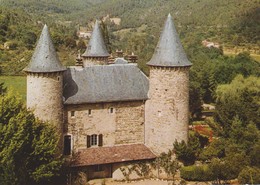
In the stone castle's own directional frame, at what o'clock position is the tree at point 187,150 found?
The tree is roughly at 9 o'clock from the stone castle.

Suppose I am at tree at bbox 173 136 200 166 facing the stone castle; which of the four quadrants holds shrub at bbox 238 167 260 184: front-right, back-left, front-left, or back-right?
back-left

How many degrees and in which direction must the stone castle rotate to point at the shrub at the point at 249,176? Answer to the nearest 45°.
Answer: approximately 45° to its left

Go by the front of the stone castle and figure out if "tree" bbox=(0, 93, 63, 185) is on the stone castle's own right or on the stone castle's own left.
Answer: on the stone castle's own right

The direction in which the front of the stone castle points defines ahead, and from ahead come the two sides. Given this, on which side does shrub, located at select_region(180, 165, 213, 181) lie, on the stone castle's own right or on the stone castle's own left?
on the stone castle's own left

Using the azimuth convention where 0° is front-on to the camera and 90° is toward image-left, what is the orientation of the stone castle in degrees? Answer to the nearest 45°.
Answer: approximately 0°
